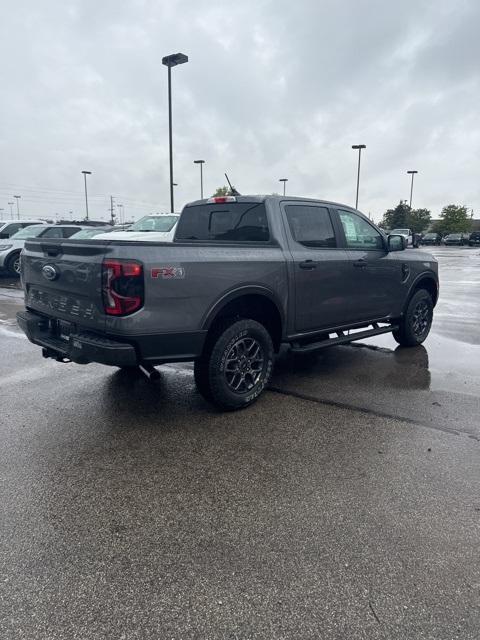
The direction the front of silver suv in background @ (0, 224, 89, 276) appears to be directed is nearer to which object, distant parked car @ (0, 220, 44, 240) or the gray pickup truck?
the gray pickup truck

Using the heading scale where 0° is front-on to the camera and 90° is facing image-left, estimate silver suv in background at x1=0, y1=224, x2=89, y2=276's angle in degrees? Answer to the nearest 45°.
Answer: approximately 45°

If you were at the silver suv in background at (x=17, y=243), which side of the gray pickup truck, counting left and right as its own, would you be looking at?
left

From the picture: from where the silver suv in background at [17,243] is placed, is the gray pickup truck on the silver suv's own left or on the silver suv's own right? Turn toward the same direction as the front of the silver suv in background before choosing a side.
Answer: on the silver suv's own left

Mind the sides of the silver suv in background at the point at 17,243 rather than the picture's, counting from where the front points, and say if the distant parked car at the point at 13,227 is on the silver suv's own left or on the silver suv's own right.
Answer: on the silver suv's own right

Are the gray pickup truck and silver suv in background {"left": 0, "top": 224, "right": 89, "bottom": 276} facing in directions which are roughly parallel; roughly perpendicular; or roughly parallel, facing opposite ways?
roughly parallel, facing opposite ways

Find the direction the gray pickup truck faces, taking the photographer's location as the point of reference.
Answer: facing away from the viewer and to the right of the viewer

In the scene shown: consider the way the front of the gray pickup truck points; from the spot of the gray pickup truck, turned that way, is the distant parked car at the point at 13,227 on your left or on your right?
on your left
